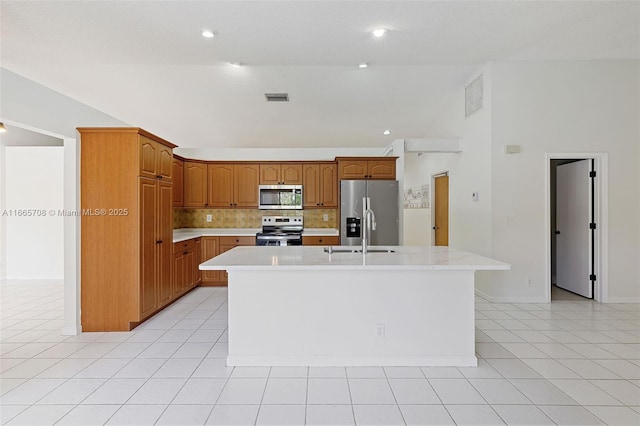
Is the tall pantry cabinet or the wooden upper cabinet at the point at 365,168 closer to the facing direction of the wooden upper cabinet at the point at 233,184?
the tall pantry cabinet

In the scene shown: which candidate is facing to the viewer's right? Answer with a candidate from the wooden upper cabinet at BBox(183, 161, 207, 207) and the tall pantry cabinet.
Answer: the tall pantry cabinet

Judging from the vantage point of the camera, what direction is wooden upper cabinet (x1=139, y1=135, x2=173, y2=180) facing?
facing the viewer and to the right of the viewer

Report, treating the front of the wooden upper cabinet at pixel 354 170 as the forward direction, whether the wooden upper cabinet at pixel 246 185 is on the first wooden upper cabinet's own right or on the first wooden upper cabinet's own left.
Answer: on the first wooden upper cabinet's own right

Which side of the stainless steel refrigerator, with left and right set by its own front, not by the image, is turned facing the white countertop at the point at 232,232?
right

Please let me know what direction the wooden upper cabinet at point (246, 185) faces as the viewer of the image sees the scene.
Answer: facing the viewer

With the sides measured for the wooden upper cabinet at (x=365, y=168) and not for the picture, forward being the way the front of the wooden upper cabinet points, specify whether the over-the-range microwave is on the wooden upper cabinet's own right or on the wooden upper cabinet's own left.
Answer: on the wooden upper cabinet's own right

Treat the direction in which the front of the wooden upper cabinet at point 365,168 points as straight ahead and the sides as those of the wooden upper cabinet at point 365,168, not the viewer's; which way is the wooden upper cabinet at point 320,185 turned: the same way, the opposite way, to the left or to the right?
the same way

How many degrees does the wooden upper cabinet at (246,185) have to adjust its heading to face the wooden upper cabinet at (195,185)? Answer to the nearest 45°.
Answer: approximately 90° to its right

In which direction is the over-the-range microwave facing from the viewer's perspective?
toward the camera

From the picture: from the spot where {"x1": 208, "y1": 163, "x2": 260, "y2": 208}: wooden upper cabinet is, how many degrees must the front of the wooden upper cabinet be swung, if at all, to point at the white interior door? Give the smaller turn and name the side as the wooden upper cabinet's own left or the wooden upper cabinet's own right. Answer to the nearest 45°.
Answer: approximately 45° to the wooden upper cabinet's own left

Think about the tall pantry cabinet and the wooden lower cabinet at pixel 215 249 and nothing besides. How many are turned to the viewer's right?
1

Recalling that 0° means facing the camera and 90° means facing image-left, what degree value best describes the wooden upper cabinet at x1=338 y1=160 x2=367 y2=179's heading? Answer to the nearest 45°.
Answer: approximately 0°
